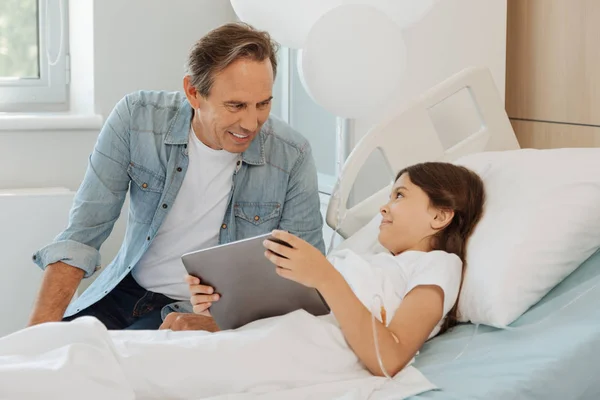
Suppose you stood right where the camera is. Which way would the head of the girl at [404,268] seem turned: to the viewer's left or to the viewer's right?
to the viewer's left

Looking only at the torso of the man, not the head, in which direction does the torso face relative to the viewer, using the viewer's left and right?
facing the viewer and to the right of the viewer

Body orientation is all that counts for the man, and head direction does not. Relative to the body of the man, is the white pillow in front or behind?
in front

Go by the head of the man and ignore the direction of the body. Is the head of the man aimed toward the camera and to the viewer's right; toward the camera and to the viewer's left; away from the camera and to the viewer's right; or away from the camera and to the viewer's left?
toward the camera and to the viewer's right

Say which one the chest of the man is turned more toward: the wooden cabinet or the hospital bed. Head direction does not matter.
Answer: the hospital bed
